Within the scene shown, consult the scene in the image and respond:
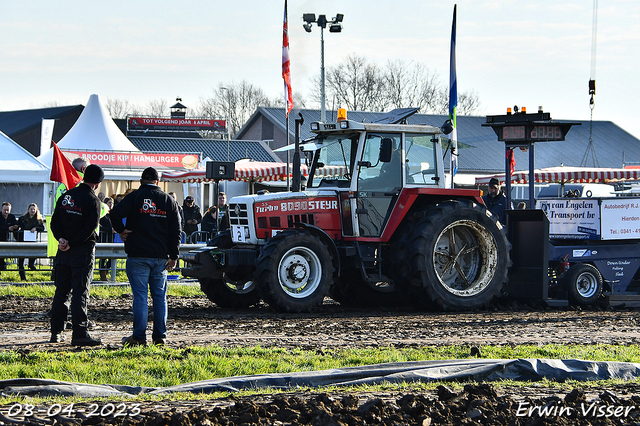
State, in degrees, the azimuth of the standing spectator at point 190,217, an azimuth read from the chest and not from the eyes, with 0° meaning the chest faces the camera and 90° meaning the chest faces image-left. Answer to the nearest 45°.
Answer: approximately 0°

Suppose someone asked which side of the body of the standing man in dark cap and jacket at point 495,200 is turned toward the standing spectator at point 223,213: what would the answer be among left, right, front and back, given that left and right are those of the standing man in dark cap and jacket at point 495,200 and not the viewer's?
right

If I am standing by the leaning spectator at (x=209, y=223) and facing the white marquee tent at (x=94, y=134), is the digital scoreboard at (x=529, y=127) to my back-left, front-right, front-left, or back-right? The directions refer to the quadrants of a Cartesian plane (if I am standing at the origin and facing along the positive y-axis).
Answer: back-right

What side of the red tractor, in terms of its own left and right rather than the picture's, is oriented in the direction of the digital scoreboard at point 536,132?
back

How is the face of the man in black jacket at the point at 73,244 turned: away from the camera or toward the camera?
away from the camera

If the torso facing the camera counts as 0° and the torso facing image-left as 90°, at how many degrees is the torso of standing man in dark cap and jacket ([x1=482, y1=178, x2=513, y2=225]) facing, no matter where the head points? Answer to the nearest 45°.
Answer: approximately 0°

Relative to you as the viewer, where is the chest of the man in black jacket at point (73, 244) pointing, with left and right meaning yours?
facing away from the viewer and to the right of the viewer

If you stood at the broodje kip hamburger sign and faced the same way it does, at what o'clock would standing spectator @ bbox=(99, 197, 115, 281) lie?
The standing spectator is roughly at 12 o'clock from the broodje kip hamburger sign.

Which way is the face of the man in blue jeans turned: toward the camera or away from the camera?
away from the camera

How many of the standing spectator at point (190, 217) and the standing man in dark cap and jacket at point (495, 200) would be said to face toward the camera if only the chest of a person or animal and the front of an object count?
2
